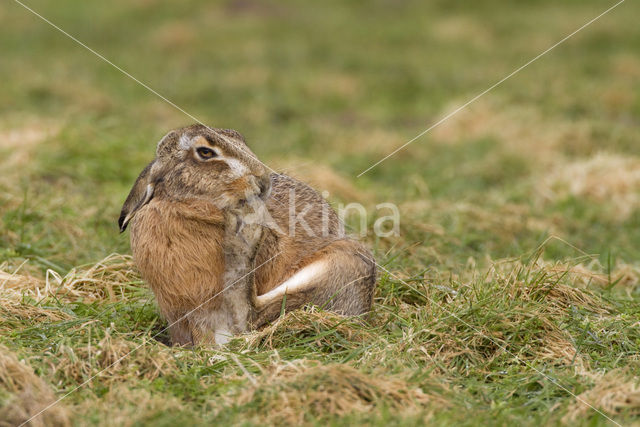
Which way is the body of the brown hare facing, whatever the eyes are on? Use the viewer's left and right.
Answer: facing the viewer and to the left of the viewer
